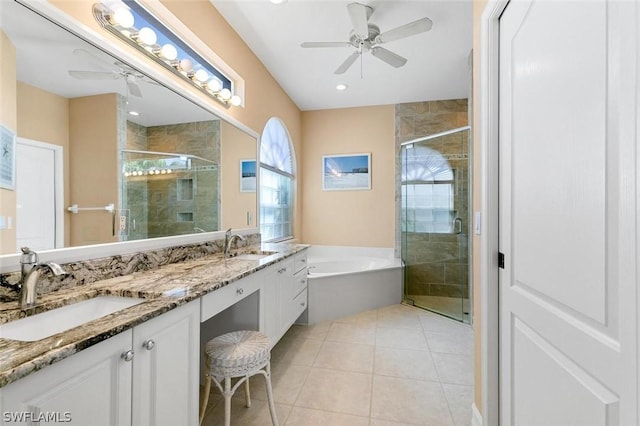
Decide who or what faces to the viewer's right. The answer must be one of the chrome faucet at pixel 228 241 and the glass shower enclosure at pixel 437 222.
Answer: the chrome faucet

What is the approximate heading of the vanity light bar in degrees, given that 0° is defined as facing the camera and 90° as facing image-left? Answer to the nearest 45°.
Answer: approximately 315°

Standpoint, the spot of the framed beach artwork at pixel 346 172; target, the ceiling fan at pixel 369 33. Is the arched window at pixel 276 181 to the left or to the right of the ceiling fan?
right

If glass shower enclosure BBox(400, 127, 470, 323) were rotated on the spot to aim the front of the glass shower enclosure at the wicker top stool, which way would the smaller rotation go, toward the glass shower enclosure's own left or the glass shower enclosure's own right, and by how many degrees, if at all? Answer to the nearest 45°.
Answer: approximately 45° to the glass shower enclosure's own left

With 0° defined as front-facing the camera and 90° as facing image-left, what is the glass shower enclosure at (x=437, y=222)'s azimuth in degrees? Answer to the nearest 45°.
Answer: approximately 45°

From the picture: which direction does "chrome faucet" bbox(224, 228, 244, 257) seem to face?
to the viewer's right

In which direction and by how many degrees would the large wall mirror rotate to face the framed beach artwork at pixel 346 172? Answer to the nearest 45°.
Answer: approximately 90° to its left

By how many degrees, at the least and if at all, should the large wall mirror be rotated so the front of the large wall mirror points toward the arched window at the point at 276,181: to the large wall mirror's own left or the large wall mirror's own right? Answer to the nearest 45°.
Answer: approximately 90° to the large wall mirror's own left

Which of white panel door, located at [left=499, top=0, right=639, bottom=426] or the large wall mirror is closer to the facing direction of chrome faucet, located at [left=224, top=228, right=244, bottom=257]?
the white panel door

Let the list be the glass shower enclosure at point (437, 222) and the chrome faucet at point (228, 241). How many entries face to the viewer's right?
1

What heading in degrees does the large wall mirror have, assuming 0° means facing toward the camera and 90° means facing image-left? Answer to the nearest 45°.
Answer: approximately 315°
